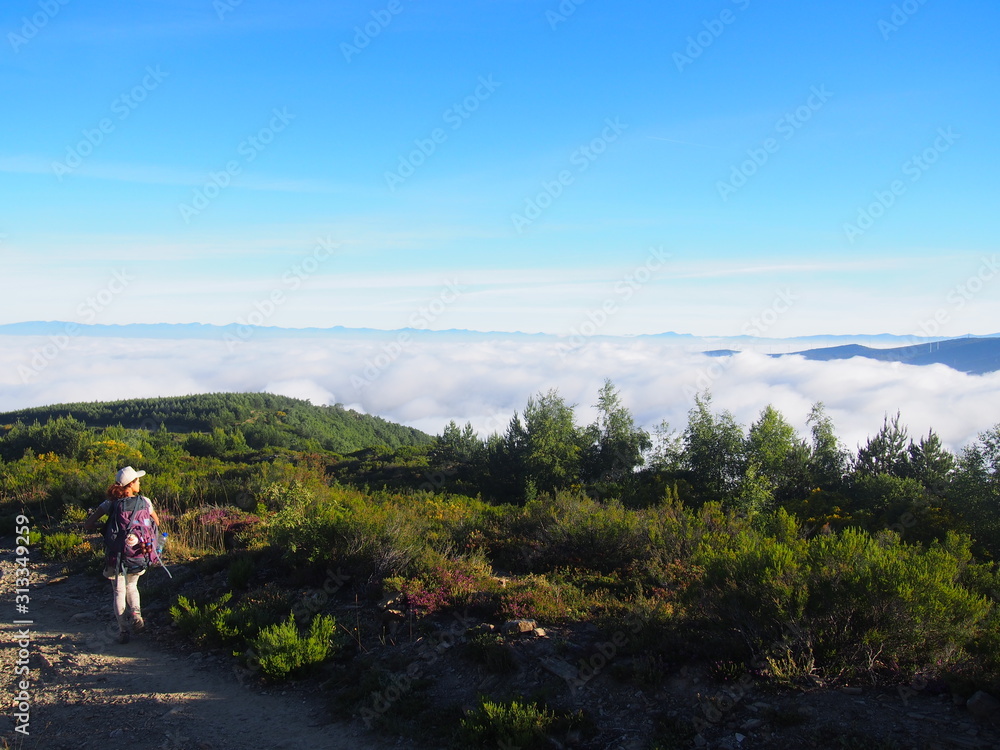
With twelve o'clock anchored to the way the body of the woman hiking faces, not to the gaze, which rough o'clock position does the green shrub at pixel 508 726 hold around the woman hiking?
The green shrub is roughly at 5 o'clock from the woman hiking.

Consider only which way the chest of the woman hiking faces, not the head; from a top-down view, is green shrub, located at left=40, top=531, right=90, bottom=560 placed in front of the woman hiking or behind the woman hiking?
in front

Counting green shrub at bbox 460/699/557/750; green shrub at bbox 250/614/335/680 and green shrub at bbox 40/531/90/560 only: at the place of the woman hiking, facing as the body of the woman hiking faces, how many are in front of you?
1

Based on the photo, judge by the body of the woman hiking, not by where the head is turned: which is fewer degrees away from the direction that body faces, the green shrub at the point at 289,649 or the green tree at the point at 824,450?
the green tree

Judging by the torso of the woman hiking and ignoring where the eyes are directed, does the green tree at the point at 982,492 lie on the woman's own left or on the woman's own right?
on the woman's own right

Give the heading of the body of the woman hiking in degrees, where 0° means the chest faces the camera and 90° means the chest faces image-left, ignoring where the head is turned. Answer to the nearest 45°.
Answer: approximately 180°

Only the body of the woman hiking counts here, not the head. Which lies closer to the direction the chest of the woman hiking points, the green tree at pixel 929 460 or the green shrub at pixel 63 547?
the green shrub
